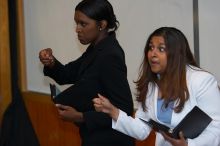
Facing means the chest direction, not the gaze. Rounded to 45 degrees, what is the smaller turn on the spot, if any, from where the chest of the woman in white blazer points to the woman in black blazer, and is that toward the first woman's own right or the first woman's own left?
approximately 90° to the first woman's own right

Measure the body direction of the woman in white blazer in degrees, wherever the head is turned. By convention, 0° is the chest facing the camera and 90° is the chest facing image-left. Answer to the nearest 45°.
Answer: approximately 45°
